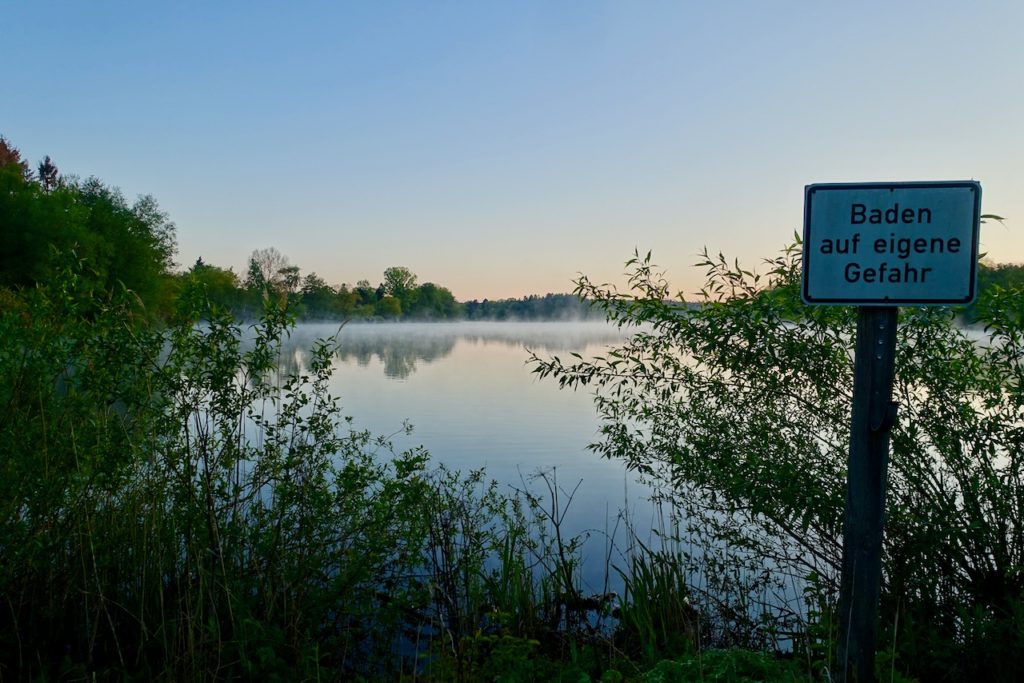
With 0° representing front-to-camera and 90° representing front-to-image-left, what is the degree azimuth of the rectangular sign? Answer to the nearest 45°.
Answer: approximately 0°
